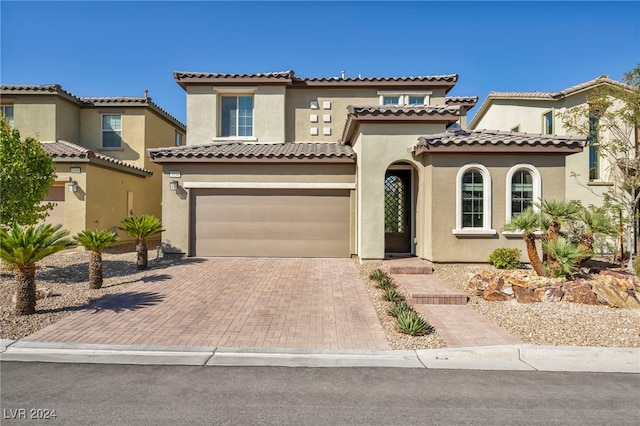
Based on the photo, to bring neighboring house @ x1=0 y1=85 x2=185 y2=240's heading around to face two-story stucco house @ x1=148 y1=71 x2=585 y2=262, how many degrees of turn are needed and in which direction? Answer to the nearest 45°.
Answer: approximately 45° to its left

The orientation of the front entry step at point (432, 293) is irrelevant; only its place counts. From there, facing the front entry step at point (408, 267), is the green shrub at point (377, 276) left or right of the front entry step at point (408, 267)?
left

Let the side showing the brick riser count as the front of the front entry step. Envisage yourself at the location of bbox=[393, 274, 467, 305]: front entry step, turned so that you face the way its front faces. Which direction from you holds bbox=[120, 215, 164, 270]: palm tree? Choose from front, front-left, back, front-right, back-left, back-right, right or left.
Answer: right

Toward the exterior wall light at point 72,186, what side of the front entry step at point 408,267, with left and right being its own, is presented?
right

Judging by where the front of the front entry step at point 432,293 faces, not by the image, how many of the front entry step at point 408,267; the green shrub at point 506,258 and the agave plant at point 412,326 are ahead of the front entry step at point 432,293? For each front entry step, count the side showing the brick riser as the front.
1

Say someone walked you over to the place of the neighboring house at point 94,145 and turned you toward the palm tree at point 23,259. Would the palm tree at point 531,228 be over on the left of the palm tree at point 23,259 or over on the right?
left

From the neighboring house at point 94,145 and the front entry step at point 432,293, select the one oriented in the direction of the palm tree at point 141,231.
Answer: the neighboring house

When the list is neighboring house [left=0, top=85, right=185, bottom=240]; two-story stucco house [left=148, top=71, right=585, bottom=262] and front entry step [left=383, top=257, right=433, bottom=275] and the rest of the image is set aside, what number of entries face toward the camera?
3

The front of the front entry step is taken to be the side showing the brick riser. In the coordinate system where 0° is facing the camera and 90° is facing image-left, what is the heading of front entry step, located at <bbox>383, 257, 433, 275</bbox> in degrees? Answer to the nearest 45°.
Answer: approximately 0°

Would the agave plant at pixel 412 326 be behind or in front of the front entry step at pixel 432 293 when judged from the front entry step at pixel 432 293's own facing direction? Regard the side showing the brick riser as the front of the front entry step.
in front

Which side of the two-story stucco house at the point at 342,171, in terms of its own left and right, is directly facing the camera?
front
